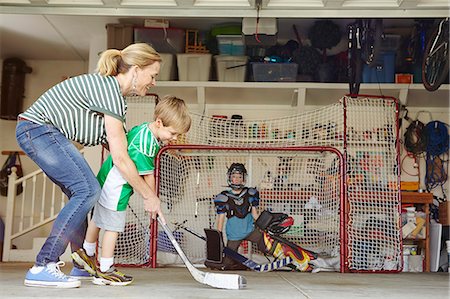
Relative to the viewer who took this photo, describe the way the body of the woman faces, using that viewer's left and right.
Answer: facing to the right of the viewer

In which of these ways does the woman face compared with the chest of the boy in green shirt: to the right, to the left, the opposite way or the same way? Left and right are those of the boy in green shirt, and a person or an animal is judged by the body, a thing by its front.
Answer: the same way

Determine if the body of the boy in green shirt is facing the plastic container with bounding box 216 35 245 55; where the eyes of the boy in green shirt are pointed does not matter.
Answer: no

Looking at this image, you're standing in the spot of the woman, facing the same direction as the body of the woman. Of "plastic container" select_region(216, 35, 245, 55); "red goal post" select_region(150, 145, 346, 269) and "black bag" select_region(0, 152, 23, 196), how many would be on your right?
0

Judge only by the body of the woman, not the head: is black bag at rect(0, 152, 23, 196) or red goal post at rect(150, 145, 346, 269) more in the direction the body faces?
the red goal post

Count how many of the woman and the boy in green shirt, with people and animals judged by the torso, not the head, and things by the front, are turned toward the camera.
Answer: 0

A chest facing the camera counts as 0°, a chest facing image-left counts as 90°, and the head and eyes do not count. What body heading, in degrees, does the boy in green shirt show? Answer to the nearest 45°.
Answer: approximately 270°

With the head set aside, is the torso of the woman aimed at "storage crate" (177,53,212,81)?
no

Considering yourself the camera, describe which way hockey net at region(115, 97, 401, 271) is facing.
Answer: facing the viewer

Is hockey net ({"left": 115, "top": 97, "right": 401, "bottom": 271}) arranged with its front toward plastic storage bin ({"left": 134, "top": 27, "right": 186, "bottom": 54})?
no

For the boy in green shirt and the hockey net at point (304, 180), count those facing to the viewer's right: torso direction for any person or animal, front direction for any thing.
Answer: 1

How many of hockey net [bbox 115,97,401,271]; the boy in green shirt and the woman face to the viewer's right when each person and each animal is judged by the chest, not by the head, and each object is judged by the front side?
2

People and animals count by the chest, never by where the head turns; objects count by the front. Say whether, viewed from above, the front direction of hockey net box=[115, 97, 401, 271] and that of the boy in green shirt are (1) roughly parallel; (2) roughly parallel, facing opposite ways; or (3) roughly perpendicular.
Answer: roughly perpendicular

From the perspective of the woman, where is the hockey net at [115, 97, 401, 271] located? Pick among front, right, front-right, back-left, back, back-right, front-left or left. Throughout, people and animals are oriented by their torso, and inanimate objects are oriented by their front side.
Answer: front-left

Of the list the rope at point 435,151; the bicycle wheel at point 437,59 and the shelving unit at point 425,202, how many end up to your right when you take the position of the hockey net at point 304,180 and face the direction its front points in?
0
